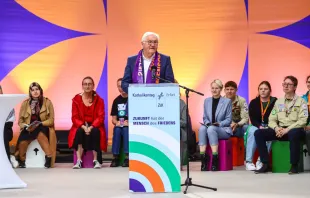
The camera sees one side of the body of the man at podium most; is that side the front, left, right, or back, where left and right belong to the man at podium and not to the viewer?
front

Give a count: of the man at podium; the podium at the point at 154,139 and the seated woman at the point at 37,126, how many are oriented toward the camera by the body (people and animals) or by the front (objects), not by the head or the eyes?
3

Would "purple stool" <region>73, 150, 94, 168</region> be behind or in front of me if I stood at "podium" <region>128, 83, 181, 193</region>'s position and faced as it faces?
behind

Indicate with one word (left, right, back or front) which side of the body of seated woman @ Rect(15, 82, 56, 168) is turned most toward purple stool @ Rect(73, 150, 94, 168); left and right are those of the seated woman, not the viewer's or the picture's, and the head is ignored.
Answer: left

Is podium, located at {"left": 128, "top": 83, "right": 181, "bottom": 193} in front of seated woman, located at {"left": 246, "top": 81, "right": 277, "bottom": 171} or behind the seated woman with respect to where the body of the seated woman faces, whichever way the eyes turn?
in front

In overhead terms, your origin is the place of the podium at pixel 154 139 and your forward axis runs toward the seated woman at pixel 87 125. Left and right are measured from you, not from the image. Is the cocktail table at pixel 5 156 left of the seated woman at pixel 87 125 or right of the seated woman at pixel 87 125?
left

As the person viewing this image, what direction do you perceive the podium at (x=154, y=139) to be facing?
facing the viewer

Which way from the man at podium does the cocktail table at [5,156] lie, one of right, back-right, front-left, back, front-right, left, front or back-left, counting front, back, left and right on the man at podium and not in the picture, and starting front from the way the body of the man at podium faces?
right

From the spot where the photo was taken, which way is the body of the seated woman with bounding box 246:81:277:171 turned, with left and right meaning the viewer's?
facing the viewer and to the left of the viewer

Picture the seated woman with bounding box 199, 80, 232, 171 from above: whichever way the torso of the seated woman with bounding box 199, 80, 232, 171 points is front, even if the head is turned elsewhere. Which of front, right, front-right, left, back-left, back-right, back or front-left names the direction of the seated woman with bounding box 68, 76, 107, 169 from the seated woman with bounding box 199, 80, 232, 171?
front-right

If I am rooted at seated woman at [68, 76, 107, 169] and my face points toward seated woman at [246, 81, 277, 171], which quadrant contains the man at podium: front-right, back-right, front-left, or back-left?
front-right

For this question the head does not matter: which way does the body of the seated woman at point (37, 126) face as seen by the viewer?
toward the camera

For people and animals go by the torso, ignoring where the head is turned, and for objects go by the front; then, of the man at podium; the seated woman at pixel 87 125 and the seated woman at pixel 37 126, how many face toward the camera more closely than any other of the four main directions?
3
